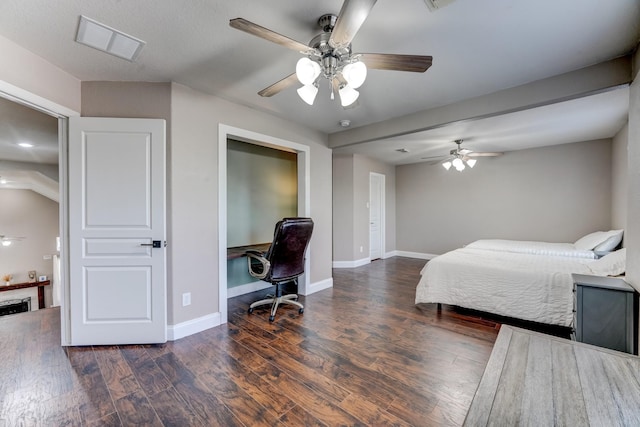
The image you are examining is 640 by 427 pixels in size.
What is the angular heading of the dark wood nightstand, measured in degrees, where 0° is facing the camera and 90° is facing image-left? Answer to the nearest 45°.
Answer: approximately 90°

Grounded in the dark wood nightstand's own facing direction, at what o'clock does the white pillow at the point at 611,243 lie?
The white pillow is roughly at 3 o'clock from the dark wood nightstand.

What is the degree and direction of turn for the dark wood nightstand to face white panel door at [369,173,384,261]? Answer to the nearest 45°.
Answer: approximately 45° to its right

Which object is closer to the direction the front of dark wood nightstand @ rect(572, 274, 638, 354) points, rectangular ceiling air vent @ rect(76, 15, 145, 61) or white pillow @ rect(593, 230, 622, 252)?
the rectangular ceiling air vent

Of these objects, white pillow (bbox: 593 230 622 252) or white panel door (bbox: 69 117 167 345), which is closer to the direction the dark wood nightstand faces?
the white panel door

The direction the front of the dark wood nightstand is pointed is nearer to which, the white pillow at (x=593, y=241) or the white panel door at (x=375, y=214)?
the white panel door

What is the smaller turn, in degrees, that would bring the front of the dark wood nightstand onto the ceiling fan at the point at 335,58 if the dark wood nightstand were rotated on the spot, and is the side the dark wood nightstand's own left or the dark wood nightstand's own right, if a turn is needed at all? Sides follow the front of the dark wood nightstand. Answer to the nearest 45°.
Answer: approximately 45° to the dark wood nightstand's own left

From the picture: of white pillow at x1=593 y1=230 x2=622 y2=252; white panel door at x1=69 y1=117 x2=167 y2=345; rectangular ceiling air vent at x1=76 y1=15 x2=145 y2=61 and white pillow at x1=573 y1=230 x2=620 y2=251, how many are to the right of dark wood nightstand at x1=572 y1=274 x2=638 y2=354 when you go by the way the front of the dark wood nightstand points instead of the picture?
2

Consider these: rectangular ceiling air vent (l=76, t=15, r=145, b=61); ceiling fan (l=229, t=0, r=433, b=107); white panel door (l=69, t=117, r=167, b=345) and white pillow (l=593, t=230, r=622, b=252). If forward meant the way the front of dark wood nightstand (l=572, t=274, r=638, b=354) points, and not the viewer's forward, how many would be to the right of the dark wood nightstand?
1

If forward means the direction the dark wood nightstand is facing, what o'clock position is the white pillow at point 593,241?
The white pillow is roughly at 3 o'clock from the dark wood nightstand.

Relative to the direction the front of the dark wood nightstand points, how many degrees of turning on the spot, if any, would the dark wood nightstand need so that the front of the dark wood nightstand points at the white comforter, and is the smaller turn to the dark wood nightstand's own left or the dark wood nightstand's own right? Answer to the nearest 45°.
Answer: approximately 45° to the dark wood nightstand's own right
